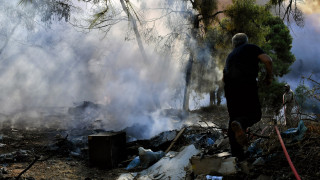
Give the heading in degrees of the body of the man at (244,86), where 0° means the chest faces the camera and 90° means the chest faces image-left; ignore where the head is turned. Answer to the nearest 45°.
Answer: approximately 180°

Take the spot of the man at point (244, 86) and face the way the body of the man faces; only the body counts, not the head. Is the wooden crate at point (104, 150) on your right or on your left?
on your left

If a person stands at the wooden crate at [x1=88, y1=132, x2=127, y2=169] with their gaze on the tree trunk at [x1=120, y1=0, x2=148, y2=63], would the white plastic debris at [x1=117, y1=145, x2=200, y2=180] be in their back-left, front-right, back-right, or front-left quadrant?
back-right

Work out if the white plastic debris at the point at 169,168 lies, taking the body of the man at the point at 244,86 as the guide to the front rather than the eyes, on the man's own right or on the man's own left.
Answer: on the man's own left

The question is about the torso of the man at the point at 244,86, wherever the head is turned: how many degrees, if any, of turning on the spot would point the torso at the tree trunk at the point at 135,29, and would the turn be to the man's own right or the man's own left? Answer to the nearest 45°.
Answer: approximately 45° to the man's own left
